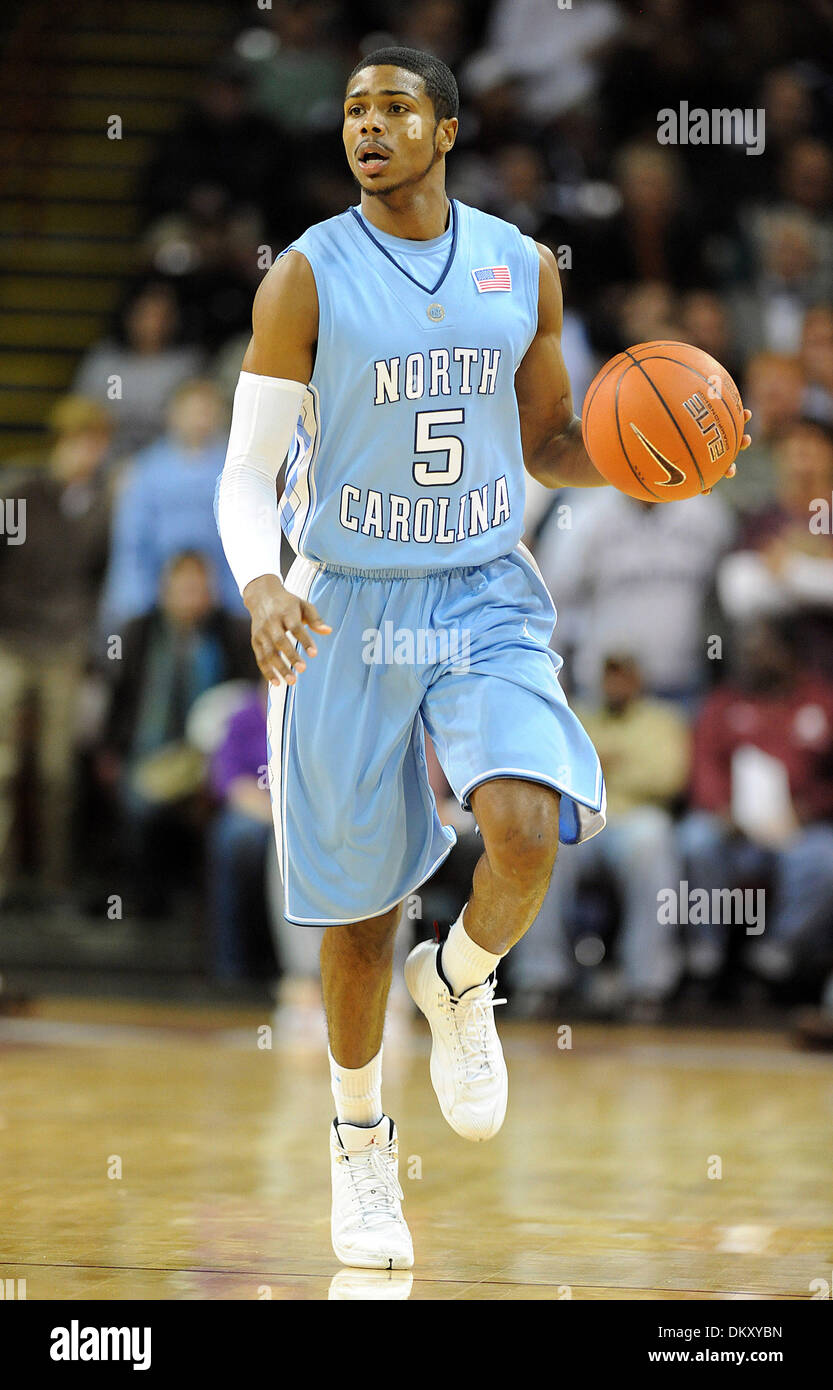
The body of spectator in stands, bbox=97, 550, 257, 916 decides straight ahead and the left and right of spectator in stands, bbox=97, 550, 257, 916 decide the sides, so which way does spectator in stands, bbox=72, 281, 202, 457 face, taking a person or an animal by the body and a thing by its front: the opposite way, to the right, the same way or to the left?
the same way

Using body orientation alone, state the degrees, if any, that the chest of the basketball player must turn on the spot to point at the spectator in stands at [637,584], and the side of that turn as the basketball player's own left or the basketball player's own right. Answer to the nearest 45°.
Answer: approximately 180°

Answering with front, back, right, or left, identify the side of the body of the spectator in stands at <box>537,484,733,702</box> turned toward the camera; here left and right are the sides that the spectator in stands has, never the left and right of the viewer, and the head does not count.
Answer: front

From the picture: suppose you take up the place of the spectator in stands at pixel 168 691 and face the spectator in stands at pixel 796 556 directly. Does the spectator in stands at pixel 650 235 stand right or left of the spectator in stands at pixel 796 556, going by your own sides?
left

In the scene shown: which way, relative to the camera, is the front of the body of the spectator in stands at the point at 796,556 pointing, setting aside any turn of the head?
toward the camera

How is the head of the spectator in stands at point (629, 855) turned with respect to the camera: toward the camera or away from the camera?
toward the camera

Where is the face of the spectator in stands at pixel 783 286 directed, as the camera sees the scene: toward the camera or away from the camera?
toward the camera

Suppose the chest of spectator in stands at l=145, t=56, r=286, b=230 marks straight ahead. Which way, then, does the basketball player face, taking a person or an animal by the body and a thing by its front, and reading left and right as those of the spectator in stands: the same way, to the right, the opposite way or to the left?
the same way

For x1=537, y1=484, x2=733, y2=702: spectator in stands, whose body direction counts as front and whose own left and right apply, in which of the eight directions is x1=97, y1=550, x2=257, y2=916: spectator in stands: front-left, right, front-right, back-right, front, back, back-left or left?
right

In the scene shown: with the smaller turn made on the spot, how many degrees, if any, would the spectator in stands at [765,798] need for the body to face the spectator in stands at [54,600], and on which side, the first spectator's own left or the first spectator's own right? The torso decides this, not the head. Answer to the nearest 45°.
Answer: approximately 90° to the first spectator's own right

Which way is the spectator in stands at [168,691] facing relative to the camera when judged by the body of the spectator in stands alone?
toward the camera

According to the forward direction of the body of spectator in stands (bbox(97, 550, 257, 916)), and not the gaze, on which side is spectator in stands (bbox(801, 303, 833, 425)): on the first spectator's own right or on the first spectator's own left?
on the first spectator's own left

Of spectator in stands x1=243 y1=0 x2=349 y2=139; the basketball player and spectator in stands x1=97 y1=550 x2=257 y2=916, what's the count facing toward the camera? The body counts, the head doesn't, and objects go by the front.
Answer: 3

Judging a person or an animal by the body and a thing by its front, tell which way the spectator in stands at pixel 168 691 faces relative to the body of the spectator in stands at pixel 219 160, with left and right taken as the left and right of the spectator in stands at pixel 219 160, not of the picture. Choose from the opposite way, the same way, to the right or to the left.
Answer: the same way

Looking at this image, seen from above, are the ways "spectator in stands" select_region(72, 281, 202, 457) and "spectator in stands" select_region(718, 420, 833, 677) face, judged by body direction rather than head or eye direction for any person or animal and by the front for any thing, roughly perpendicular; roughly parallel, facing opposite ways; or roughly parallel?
roughly parallel

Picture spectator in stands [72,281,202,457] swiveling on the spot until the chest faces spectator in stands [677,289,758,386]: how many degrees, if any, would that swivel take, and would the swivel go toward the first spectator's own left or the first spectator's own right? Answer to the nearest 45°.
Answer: approximately 45° to the first spectator's own left

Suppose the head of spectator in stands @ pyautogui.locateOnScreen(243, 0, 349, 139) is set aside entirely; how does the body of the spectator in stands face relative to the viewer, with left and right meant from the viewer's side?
facing the viewer
